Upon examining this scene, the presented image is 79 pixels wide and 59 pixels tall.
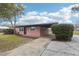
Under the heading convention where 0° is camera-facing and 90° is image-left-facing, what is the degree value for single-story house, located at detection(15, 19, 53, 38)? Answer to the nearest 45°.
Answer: approximately 45°

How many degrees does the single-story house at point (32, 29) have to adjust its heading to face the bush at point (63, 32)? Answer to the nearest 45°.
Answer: approximately 135° to its left

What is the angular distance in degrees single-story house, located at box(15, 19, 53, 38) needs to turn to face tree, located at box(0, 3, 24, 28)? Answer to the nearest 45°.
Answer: approximately 45° to its right
